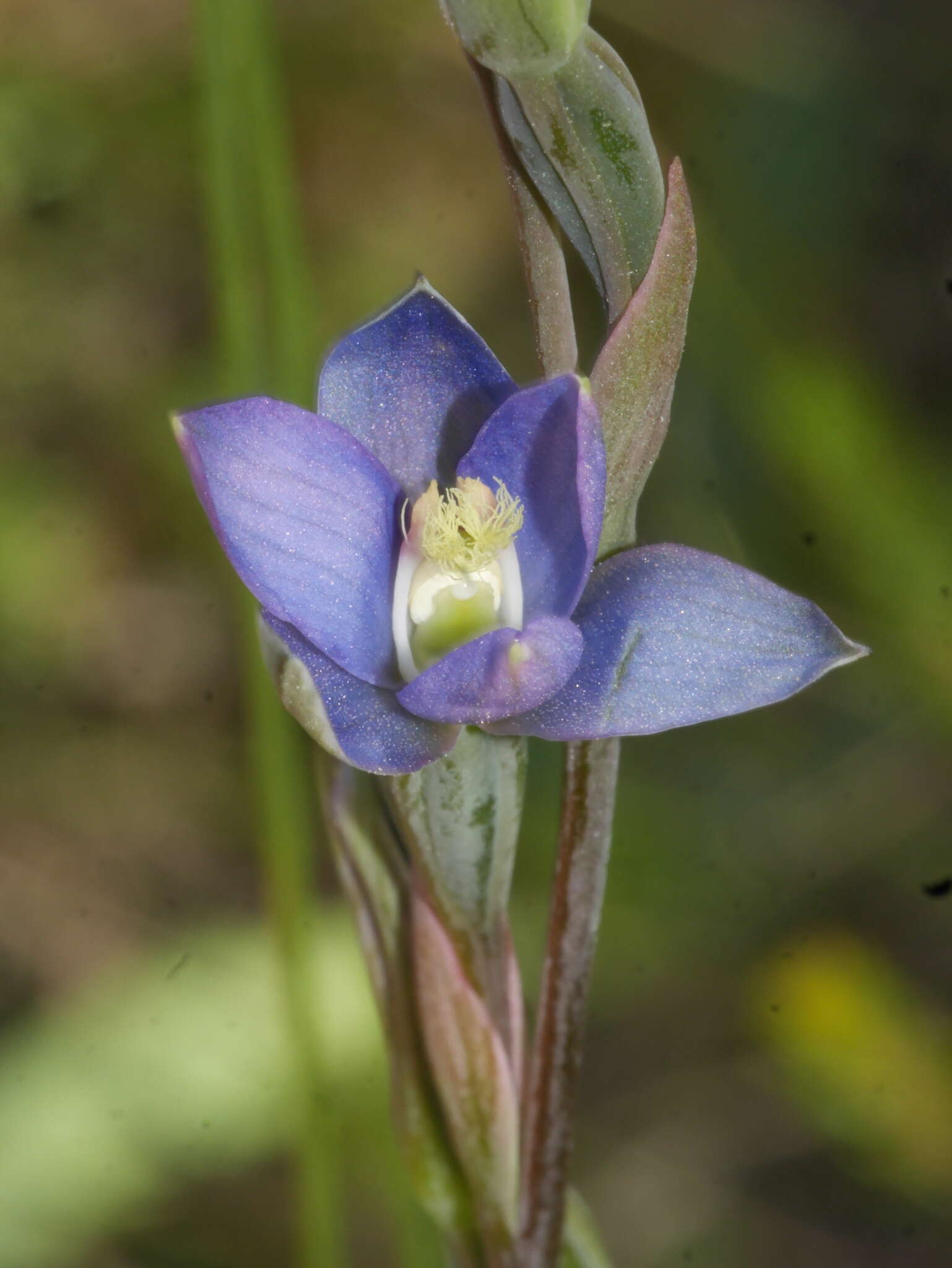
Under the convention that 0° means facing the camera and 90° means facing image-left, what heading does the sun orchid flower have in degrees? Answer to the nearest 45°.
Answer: approximately 0°

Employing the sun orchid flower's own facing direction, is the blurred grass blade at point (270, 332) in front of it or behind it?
behind
